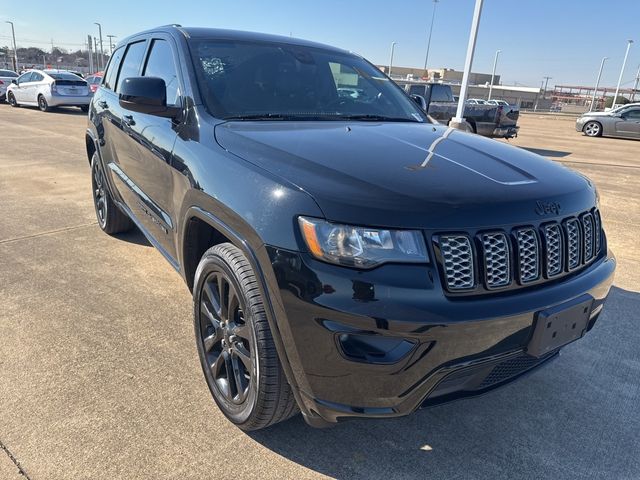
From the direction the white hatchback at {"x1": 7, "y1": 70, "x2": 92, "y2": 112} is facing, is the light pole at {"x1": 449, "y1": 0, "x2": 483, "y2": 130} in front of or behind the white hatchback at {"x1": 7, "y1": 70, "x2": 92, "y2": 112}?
behind

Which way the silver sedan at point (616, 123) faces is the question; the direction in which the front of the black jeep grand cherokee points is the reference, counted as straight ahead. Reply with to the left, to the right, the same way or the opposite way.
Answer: the opposite way

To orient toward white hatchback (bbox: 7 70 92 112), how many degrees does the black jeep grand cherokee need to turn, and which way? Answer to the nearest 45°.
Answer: approximately 180°

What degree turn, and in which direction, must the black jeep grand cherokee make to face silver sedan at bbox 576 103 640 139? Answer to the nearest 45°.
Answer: approximately 90° to its left

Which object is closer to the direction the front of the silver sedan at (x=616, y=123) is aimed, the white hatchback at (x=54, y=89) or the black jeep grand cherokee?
the white hatchback

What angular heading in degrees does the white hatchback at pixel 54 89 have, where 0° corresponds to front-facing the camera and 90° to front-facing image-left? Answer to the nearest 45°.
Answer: approximately 135°

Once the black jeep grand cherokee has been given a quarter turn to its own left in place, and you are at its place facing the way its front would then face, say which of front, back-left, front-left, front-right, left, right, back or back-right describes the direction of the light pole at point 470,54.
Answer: front-left

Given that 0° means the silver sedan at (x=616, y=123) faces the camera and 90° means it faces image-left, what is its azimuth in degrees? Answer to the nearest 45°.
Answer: approximately 90°

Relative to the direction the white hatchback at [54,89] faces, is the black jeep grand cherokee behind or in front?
behind

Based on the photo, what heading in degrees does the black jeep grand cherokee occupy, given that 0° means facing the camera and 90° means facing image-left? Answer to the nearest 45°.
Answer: approximately 315°

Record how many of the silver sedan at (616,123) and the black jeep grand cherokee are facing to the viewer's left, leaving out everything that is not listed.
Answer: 1
